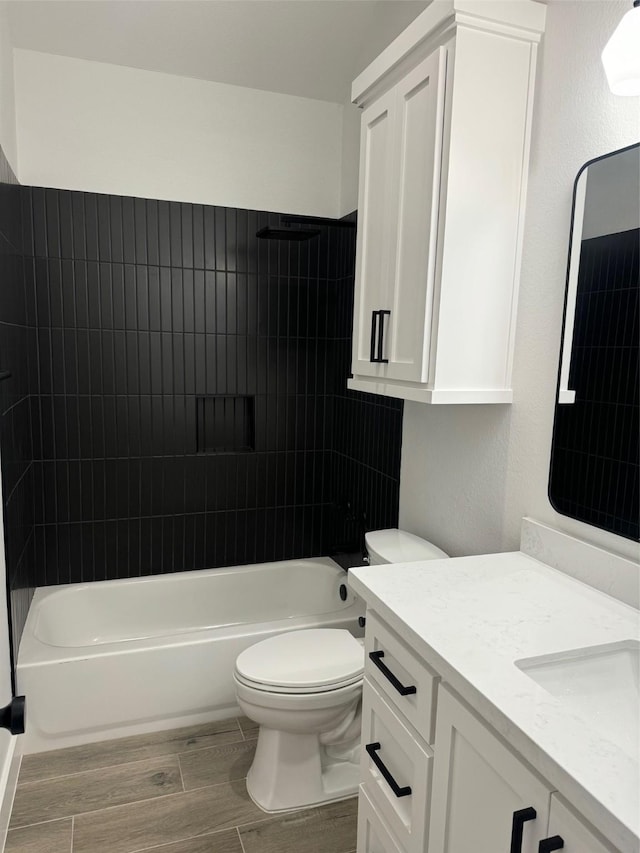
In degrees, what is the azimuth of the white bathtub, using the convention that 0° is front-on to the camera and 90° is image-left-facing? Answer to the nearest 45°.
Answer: approximately 0°

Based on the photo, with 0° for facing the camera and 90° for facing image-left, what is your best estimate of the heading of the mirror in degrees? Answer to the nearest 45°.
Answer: approximately 45°

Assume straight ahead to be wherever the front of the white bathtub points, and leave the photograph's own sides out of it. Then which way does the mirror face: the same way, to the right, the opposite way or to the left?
to the right

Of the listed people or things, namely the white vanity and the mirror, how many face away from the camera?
0

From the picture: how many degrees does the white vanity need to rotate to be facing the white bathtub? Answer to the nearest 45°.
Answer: approximately 90° to its right

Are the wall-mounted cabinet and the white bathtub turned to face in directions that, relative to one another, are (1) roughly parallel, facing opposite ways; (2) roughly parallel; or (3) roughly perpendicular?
roughly perpendicular

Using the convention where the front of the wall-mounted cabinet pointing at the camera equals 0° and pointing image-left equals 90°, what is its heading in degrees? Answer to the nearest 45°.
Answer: approximately 45°

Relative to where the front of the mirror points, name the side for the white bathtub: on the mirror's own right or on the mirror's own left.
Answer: on the mirror's own right
